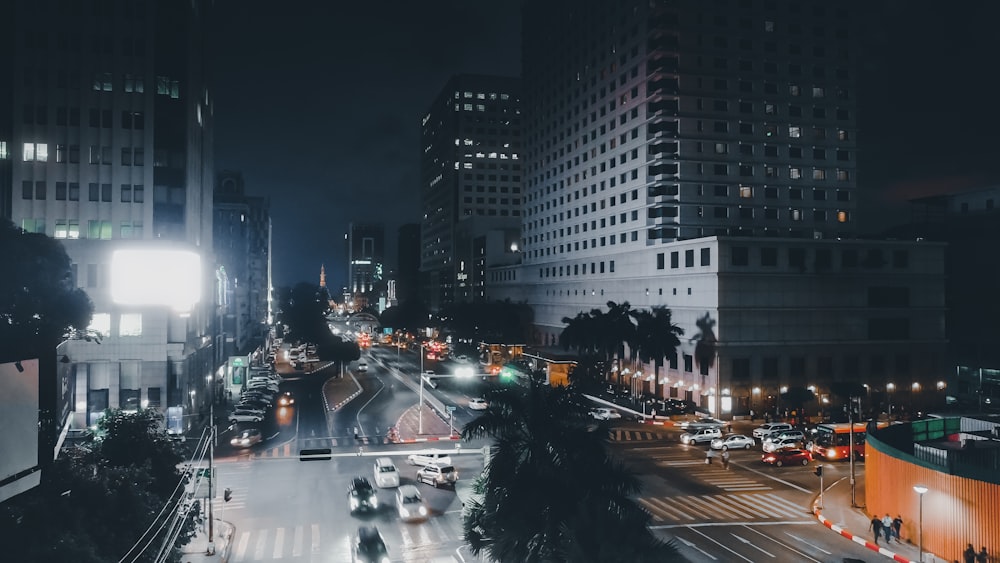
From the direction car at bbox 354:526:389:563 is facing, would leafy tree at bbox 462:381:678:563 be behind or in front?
in front
